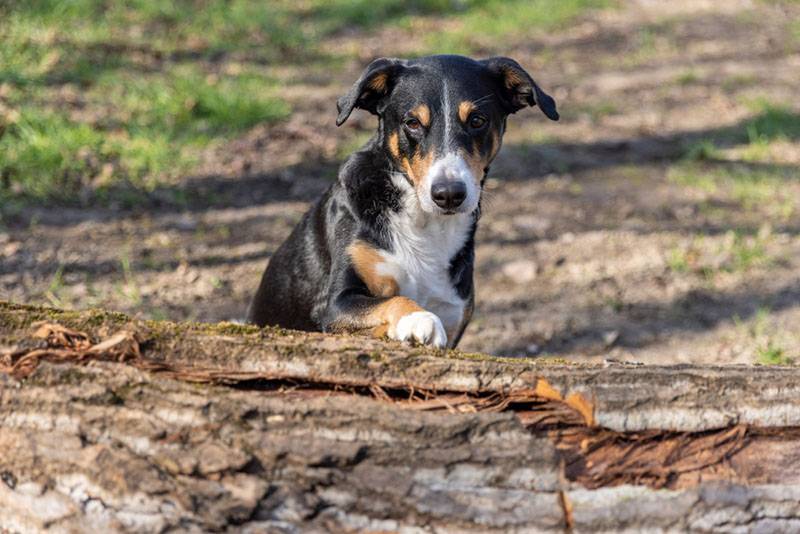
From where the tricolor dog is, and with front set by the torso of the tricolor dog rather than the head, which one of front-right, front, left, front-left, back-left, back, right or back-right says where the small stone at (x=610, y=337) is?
left

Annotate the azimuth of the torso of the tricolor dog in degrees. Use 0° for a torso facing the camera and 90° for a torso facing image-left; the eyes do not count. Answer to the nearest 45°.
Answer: approximately 315°
